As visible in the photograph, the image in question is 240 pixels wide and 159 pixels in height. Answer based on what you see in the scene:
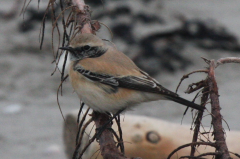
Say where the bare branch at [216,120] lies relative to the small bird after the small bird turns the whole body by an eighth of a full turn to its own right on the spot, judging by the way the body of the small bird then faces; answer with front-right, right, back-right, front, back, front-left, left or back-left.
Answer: back

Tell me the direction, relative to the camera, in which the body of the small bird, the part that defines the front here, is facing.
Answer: to the viewer's left
